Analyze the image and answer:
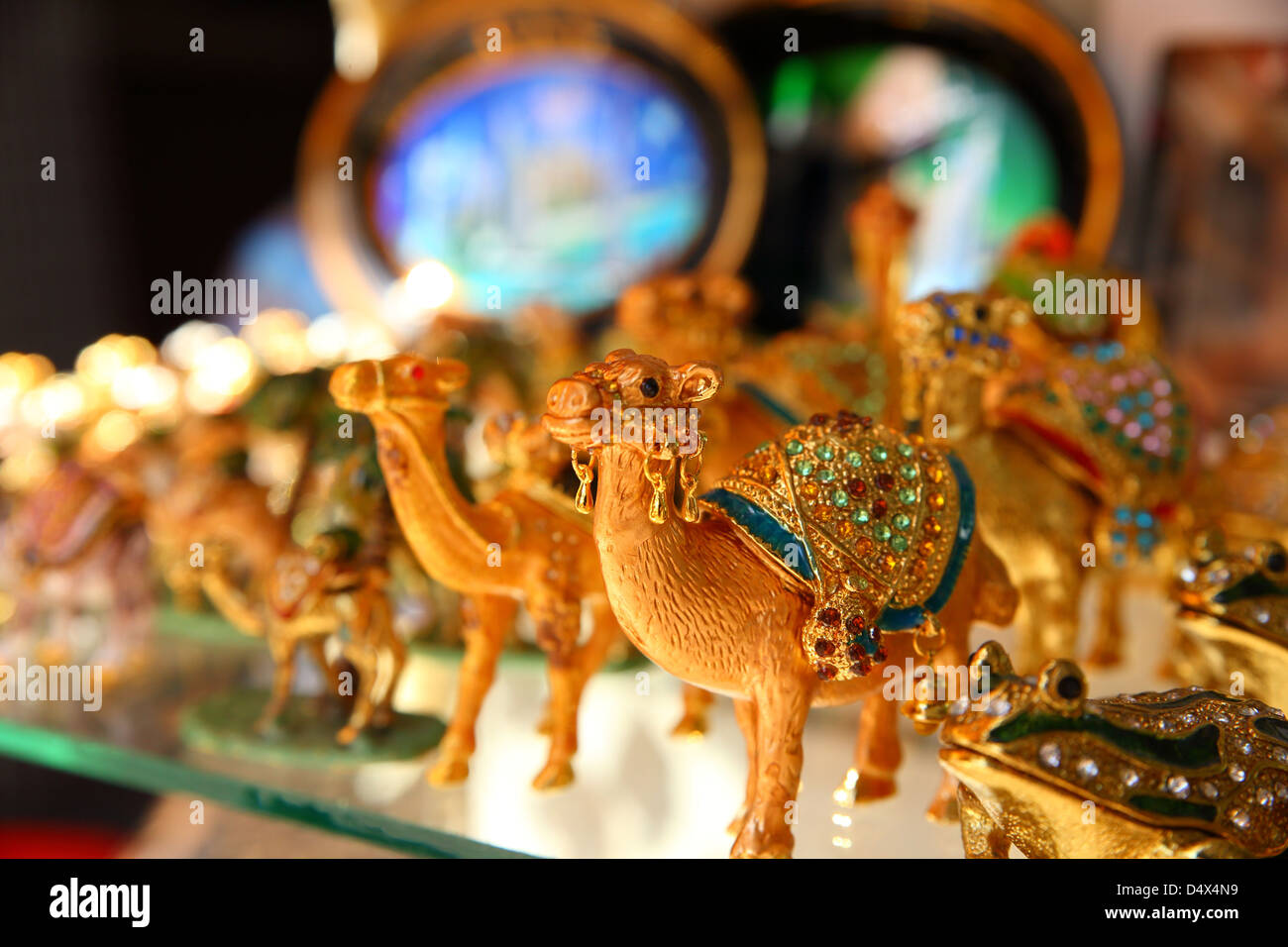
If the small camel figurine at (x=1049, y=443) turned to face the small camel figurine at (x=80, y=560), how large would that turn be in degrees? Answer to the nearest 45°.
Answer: approximately 45° to its right

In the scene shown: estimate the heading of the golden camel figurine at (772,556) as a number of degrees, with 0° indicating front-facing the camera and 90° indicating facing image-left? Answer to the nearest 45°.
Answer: approximately 45°
